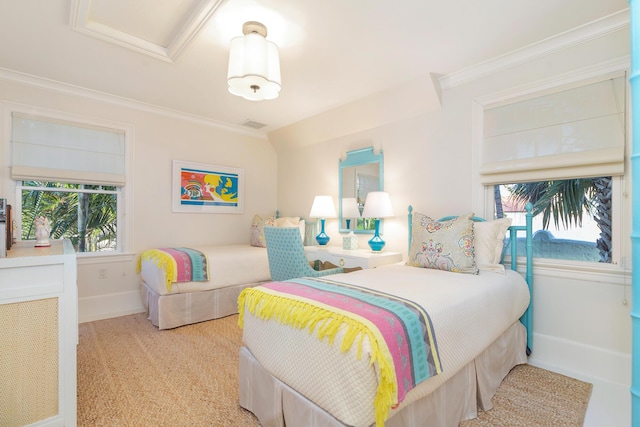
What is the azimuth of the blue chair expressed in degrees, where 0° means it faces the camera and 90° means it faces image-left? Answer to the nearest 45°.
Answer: approximately 225°

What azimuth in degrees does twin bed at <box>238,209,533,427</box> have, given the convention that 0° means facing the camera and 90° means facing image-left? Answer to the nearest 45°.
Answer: approximately 45°

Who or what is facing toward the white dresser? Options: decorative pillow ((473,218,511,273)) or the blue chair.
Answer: the decorative pillow

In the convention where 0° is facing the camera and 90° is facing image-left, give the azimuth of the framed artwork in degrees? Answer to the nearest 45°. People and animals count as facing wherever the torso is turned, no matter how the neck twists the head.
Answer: approximately 315°
